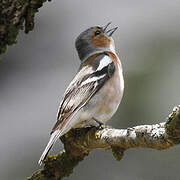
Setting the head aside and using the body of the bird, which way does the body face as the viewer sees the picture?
to the viewer's right
